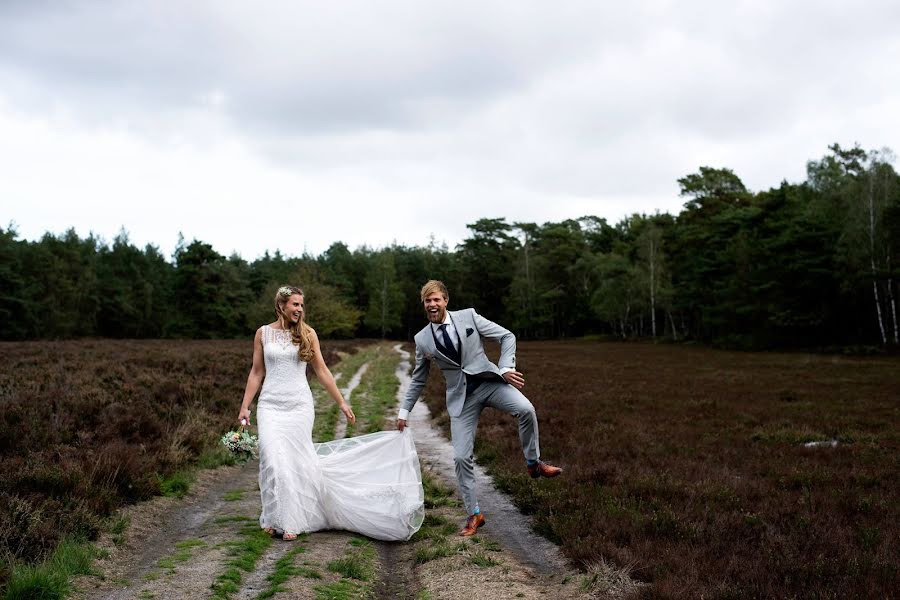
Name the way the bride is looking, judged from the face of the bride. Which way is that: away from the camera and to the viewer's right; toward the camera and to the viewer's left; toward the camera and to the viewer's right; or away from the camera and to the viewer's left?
toward the camera and to the viewer's right

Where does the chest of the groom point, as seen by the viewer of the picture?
toward the camera

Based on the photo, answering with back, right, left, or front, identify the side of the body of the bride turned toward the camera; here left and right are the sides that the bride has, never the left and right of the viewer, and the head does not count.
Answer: front

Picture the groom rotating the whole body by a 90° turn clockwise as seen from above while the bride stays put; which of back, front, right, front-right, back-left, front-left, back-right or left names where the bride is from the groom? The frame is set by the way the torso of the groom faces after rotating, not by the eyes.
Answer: front

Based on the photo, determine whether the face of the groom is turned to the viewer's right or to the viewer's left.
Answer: to the viewer's left
